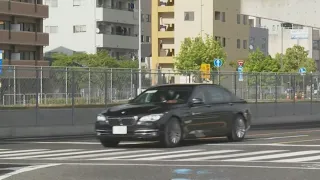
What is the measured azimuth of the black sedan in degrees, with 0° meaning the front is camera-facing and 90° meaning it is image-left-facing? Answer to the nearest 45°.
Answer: approximately 45°
